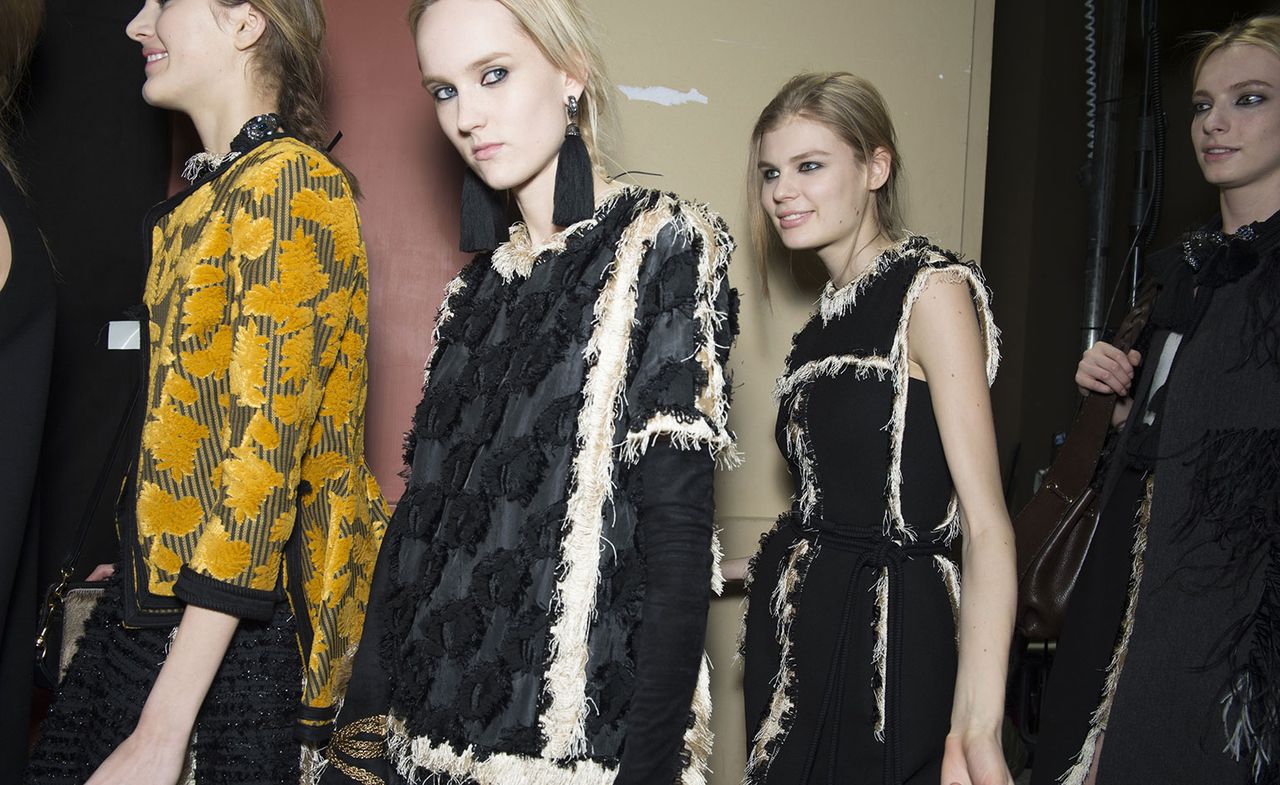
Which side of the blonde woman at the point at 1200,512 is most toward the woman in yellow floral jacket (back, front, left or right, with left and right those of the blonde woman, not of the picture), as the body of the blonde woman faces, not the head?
front

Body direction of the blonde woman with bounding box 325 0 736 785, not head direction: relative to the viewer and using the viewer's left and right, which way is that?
facing the viewer and to the left of the viewer

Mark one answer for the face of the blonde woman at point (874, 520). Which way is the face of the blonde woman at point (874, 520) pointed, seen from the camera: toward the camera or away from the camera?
toward the camera

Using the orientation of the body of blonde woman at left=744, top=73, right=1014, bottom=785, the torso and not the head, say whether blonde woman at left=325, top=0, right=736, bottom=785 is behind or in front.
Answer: in front

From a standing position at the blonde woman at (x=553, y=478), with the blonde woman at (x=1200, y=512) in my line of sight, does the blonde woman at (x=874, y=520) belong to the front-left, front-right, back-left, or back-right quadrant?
front-left

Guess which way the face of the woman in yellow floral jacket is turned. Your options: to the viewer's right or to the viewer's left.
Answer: to the viewer's left

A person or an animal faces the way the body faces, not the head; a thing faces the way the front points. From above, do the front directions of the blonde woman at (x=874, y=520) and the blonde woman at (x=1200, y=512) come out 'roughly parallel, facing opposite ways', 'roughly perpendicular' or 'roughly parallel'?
roughly parallel

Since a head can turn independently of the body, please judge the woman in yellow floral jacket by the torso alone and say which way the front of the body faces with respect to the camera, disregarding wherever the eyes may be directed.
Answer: to the viewer's left

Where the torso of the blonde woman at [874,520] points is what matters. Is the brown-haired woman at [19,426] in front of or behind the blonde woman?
in front

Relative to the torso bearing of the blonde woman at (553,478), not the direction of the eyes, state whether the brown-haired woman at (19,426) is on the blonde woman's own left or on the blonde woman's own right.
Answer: on the blonde woman's own right

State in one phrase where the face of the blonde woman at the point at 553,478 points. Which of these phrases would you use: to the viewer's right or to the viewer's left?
to the viewer's left

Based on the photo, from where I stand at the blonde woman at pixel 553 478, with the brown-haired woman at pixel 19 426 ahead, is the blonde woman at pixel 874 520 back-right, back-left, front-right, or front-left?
back-right

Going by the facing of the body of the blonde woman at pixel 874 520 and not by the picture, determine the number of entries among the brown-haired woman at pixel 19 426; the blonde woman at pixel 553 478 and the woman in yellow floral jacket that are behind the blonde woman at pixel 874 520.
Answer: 0
